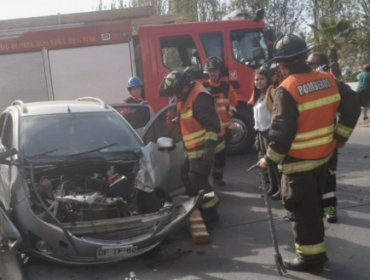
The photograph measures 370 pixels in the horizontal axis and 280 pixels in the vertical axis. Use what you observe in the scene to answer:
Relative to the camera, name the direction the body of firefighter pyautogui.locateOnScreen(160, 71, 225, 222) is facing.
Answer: to the viewer's left

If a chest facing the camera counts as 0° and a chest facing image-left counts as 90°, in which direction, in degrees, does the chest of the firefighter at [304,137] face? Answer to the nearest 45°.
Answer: approximately 135°

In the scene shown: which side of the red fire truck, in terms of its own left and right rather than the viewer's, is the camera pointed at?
right

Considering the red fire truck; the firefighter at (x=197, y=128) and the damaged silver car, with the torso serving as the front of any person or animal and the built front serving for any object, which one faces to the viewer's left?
the firefighter

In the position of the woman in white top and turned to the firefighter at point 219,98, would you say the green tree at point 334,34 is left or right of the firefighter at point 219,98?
right

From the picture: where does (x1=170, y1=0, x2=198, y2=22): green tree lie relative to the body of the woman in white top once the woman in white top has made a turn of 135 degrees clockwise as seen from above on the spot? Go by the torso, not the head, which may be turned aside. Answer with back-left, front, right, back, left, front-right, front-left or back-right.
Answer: front
